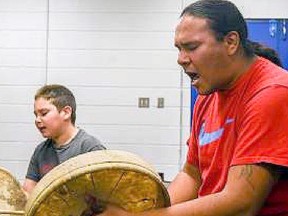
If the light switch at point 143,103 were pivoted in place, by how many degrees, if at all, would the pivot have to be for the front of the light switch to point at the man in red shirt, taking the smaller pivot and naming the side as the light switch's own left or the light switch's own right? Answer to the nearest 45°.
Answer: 0° — it already faces them

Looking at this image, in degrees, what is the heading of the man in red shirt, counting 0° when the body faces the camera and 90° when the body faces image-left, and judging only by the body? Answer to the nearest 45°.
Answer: approximately 45°

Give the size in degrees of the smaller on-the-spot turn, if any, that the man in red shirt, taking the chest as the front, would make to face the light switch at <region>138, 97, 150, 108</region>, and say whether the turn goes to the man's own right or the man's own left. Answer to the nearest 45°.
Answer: approximately 135° to the man's own right

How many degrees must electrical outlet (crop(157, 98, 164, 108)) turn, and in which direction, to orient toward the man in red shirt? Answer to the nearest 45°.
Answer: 0° — it already faces them

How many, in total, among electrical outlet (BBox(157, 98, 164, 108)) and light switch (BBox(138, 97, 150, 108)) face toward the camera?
2

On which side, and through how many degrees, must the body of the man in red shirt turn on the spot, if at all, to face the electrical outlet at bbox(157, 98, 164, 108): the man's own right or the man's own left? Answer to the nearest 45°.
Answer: approximately 135° to the man's own right

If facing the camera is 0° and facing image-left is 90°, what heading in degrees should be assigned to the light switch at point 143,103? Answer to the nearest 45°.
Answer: approximately 0°

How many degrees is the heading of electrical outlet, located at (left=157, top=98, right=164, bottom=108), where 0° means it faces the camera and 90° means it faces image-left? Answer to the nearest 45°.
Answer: approximately 0°
